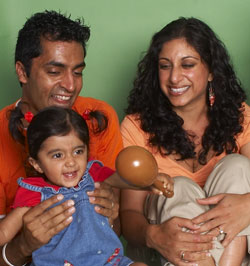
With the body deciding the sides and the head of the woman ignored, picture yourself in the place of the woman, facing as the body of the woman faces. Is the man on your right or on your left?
on your right

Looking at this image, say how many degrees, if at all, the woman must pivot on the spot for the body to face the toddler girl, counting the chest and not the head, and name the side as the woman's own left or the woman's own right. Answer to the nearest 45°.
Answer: approximately 45° to the woman's own right

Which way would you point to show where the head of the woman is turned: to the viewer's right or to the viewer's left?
to the viewer's left

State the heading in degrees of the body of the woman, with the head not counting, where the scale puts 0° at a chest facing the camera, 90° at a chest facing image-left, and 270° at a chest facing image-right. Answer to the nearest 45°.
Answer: approximately 0°
